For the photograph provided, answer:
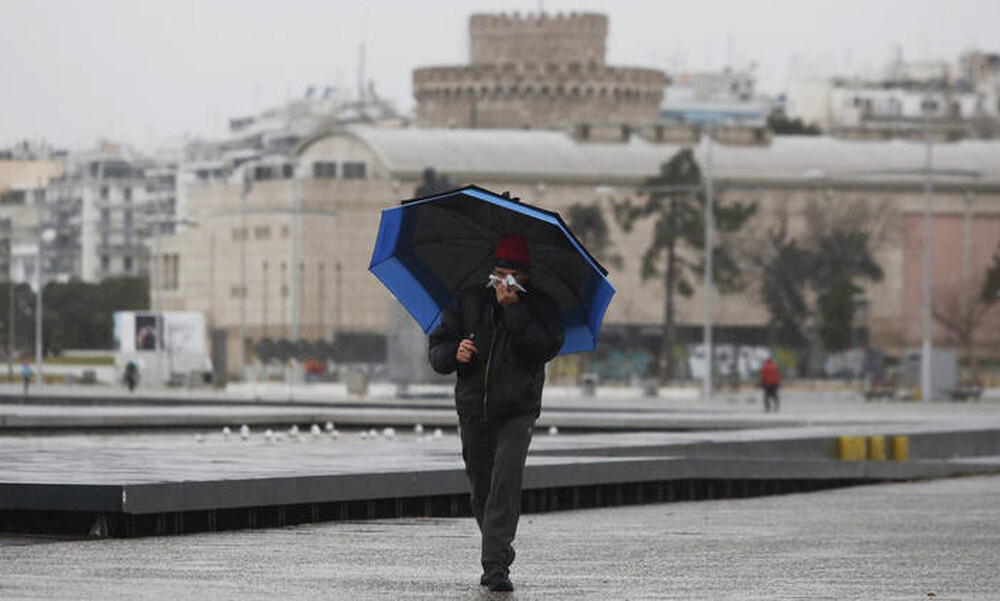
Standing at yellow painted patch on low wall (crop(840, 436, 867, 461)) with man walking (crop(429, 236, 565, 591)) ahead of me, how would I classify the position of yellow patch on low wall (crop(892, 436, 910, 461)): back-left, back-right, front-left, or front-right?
back-left

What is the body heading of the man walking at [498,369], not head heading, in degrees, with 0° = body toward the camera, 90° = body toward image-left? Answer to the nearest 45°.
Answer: approximately 0°

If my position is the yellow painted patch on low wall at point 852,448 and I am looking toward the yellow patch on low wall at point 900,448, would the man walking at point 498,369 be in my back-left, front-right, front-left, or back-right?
back-right

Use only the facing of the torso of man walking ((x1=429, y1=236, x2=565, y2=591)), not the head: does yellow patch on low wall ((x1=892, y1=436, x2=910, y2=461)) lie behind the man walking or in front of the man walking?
behind

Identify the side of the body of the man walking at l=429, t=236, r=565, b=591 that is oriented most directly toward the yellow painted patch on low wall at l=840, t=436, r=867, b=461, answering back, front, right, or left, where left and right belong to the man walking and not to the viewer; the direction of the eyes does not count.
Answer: back
